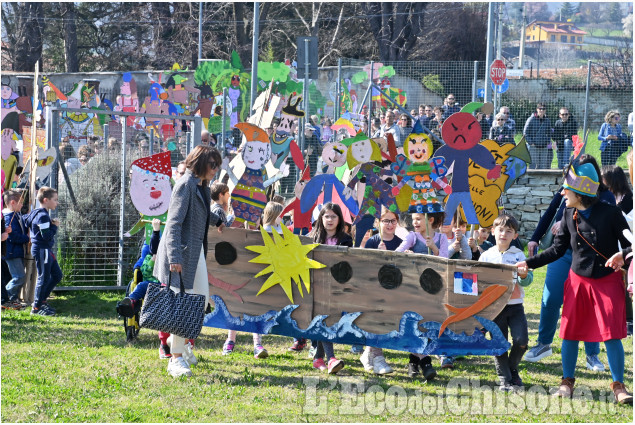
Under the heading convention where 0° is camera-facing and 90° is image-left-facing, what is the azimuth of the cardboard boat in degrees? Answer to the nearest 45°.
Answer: approximately 270°

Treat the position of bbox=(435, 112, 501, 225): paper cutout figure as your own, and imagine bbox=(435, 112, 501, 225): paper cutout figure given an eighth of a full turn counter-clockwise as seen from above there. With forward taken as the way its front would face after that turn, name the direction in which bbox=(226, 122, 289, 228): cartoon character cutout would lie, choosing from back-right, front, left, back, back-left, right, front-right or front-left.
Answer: back-right

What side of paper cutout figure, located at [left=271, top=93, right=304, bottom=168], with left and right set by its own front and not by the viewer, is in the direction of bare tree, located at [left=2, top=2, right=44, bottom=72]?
back

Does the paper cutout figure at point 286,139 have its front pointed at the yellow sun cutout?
yes

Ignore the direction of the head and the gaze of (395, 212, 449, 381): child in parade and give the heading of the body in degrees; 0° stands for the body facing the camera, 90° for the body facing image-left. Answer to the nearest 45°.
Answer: approximately 0°

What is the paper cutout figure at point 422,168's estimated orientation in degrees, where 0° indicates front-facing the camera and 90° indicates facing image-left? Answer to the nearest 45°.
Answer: approximately 0°
